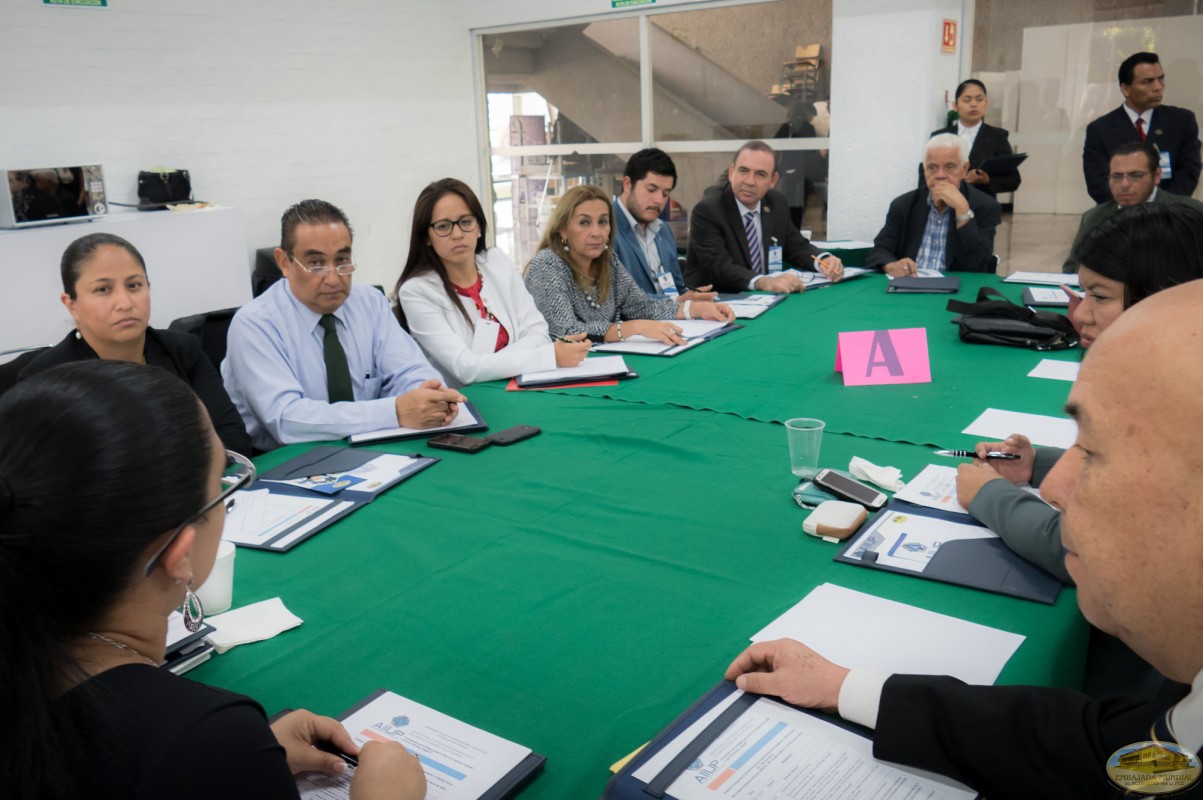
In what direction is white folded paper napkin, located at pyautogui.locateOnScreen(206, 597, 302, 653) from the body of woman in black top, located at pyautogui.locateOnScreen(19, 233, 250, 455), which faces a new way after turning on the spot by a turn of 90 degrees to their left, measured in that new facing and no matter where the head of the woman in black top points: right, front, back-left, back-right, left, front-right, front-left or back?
back-right

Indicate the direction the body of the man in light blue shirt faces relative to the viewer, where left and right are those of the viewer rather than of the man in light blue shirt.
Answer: facing the viewer and to the right of the viewer

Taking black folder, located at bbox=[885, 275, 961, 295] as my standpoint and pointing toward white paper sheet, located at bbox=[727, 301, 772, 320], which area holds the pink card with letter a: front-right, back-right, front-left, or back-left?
front-left

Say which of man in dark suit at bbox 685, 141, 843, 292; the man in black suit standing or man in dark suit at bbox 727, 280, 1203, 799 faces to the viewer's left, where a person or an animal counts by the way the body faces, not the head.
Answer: man in dark suit at bbox 727, 280, 1203, 799

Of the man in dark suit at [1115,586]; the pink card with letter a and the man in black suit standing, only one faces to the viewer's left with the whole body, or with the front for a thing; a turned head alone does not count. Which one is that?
the man in dark suit

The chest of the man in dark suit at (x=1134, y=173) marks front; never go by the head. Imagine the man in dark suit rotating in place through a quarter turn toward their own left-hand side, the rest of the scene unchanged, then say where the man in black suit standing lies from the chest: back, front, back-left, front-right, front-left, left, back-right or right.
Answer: back-left

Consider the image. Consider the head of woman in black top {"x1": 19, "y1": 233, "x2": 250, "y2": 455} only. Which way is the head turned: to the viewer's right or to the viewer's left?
to the viewer's right

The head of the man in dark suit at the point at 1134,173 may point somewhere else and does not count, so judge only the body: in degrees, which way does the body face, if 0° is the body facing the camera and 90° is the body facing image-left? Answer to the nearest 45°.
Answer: approximately 45°

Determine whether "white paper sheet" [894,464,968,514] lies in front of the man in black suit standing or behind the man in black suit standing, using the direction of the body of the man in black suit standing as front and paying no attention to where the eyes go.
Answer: in front

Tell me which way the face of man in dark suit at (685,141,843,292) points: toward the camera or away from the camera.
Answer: toward the camera

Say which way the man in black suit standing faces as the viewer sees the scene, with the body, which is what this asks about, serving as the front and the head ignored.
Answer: toward the camera

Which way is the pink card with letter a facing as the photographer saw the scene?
facing the viewer

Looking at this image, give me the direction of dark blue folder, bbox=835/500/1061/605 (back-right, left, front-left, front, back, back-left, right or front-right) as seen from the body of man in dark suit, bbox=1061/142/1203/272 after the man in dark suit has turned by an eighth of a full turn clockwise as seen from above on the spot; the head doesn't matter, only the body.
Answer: left

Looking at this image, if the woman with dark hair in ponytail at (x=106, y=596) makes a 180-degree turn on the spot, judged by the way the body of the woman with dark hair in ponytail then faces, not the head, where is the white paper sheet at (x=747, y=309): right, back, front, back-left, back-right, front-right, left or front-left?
back

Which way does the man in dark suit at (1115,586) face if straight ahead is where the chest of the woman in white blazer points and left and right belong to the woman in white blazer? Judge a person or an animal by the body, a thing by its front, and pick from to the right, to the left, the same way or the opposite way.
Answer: the opposite way

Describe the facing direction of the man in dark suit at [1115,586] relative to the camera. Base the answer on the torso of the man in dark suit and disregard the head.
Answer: to the viewer's left

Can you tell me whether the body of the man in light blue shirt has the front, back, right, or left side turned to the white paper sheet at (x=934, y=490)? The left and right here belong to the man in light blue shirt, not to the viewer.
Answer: front

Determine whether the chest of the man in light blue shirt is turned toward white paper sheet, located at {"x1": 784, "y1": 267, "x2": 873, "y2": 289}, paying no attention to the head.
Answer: no

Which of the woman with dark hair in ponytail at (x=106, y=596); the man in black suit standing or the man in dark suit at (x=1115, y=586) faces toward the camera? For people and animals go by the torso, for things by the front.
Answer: the man in black suit standing

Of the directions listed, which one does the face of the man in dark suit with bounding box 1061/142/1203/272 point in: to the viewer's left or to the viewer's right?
to the viewer's left

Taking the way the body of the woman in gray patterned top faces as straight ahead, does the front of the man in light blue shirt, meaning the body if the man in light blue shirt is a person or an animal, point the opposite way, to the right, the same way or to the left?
the same way

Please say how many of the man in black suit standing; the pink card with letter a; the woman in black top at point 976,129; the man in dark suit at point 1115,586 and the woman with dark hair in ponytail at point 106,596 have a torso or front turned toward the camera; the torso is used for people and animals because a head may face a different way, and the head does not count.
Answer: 3

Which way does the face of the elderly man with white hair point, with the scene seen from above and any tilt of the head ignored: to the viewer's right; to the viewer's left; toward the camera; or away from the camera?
toward the camera
